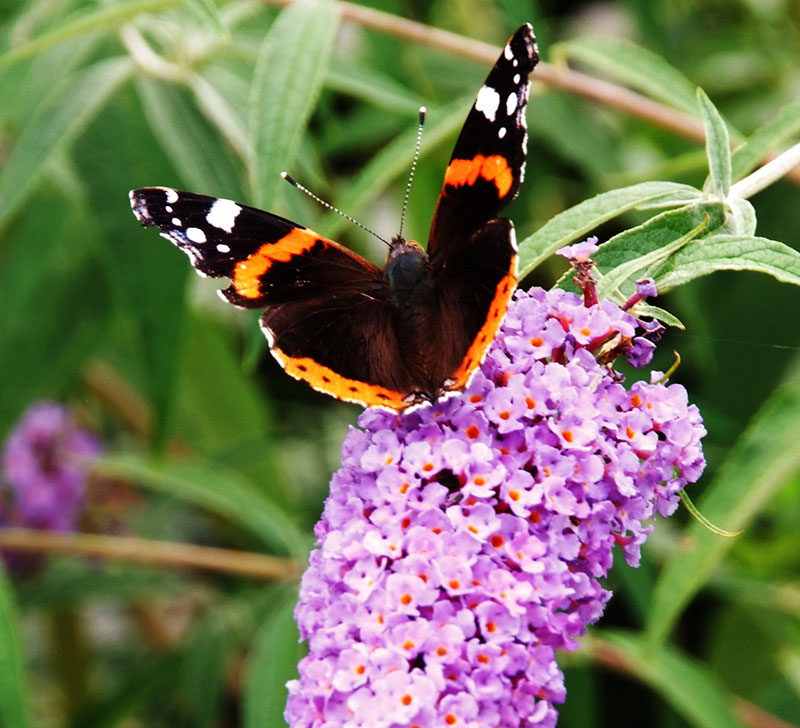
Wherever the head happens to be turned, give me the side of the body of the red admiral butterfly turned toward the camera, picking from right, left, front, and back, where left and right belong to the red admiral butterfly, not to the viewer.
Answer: back

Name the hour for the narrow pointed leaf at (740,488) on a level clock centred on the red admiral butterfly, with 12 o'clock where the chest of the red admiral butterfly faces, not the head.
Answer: The narrow pointed leaf is roughly at 3 o'clock from the red admiral butterfly.

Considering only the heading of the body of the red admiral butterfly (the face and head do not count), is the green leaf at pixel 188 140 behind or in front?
in front

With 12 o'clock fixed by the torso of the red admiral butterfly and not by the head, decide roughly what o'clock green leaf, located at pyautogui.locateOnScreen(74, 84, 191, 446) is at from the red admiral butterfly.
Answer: The green leaf is roughly at 11 o'clock from the red admiral butterfly.

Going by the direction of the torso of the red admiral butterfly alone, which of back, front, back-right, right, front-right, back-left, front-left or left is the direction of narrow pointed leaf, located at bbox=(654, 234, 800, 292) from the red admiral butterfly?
back-right
